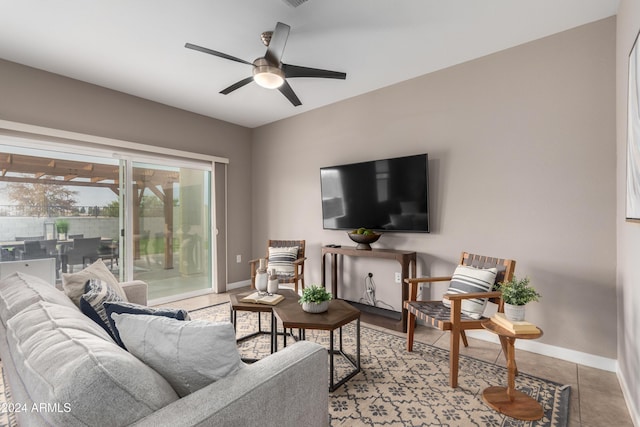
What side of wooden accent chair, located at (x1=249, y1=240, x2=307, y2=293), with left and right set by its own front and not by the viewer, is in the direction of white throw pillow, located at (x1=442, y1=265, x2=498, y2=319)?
left

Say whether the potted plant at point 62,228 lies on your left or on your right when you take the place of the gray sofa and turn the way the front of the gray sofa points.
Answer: on your left

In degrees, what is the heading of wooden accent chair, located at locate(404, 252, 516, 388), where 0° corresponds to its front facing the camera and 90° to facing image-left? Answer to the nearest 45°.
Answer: approximately 45°

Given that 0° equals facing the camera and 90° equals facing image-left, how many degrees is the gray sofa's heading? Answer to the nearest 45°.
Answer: approximately 225°

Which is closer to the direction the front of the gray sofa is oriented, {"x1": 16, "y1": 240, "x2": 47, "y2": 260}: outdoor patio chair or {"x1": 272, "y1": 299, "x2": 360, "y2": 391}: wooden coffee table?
the wooden coffee table

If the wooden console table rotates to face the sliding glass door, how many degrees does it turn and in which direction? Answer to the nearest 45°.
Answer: approximately 45° to its right

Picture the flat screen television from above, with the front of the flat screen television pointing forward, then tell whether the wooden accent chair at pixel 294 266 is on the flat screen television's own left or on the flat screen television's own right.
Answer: on the flat screen television's own right

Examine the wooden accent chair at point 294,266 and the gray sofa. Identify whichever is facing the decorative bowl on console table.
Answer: the gray sofa
